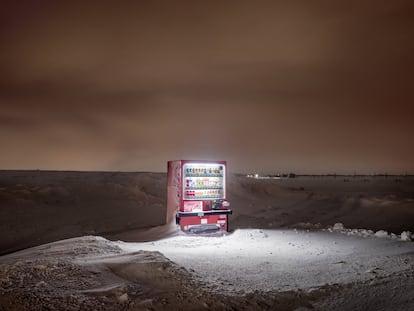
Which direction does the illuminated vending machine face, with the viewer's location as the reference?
facing the viewer and to the right of the viewer
